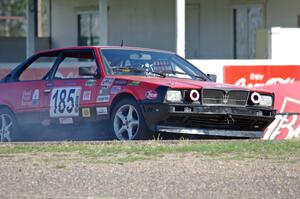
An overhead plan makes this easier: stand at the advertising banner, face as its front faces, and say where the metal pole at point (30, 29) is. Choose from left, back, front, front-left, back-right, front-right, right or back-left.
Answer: back-right

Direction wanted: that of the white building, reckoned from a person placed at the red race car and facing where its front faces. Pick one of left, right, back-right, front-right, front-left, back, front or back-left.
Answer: back-left

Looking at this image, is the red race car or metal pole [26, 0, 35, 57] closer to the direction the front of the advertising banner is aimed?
the red race car

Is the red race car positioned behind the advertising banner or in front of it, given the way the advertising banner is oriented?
in front

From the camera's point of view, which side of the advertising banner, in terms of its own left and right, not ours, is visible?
front

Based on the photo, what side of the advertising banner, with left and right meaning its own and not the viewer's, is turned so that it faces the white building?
back

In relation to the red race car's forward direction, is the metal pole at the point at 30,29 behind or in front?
behind

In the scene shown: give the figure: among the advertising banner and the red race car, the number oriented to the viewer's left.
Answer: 0

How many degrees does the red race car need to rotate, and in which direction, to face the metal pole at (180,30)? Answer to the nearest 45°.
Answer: approximately 135° to its left

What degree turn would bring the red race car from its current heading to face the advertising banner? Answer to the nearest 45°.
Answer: approximately 90° to its left

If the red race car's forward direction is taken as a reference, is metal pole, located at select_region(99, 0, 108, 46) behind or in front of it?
behind

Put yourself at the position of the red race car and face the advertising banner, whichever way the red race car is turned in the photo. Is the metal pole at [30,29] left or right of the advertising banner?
left

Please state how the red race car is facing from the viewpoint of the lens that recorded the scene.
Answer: facing the viewer and to the right of the viewer
